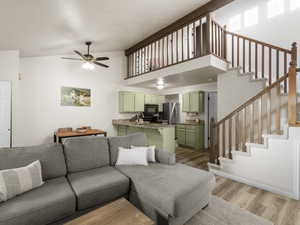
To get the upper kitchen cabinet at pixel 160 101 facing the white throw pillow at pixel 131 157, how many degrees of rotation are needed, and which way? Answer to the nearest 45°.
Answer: approximately 45° to its right

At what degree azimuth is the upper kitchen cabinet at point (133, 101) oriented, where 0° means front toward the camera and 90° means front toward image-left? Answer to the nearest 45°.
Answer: approximately 315°

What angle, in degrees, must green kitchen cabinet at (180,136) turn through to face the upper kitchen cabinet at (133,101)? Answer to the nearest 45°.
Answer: approximately 45° to its right

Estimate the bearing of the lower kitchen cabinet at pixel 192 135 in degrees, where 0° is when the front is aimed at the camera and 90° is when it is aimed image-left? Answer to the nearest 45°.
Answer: approximately 45°

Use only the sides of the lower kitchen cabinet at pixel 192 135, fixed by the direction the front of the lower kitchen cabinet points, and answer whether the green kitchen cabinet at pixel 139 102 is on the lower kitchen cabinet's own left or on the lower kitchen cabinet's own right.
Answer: on the lower kitchen cabinet's own right

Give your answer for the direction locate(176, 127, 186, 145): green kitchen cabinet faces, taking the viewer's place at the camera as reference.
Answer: facing the viewer and to the left of the viewer

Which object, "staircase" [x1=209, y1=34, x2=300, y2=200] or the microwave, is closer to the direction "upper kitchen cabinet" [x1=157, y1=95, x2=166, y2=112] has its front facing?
the staircase

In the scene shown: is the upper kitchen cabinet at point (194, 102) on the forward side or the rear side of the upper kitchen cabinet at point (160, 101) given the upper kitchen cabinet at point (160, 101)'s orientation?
on the forward side

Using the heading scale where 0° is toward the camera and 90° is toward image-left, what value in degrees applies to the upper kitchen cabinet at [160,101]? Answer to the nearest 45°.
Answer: approximately 315°

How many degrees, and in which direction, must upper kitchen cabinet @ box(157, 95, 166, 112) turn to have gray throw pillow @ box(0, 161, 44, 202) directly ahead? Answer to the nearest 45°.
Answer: approximately 45° to its right

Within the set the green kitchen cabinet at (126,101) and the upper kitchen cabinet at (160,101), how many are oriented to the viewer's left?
0

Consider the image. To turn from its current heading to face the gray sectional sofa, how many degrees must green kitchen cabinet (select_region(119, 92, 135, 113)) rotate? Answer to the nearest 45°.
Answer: approximately 45° to its right
